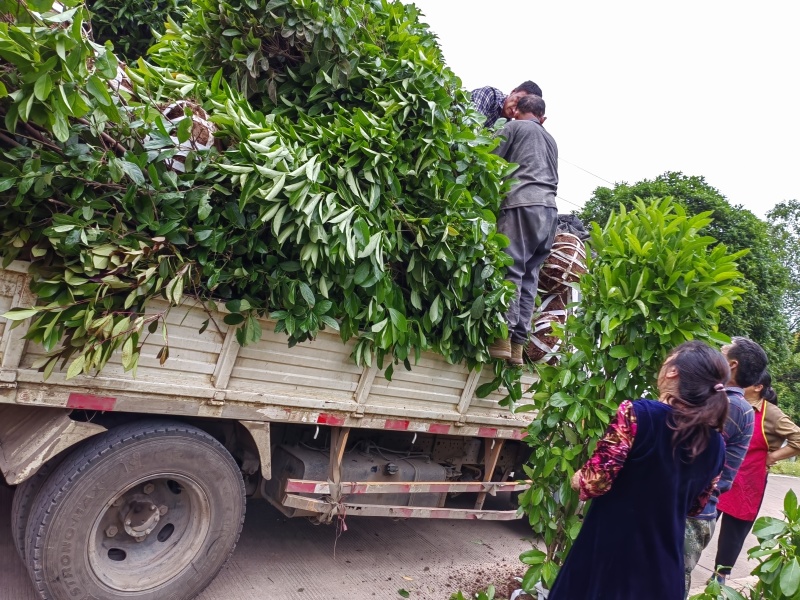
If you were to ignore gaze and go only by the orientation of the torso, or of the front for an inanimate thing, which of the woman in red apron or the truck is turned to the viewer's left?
the woman in red apron

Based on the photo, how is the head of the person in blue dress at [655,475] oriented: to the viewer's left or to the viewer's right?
to the viewer's left

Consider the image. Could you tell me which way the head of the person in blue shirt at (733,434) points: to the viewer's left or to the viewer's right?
to the viewer's left

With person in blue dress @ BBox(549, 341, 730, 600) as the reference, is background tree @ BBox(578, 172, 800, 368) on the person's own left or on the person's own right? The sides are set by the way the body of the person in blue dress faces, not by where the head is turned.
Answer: on the person's own right

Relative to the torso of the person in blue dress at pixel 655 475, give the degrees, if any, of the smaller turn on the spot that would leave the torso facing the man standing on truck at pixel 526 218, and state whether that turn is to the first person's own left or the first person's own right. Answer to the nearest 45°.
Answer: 0° — they already face them

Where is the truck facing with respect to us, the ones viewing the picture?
facing away from the viewer and to the right of the viewer

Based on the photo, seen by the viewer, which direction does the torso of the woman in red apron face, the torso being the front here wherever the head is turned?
to the viewer's left

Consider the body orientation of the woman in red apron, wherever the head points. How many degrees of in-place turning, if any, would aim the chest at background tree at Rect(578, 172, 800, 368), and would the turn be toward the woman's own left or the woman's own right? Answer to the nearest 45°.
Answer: approximately 90° to the woman's own right

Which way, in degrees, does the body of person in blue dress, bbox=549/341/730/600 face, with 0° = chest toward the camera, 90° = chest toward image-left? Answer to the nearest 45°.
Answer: approximately 135°

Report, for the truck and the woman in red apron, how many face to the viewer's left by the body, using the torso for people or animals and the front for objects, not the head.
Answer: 1
